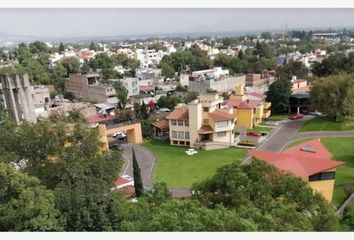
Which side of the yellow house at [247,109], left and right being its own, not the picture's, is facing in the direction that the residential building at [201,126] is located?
right

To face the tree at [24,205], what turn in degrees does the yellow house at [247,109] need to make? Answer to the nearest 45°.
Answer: approximately 45° to its right

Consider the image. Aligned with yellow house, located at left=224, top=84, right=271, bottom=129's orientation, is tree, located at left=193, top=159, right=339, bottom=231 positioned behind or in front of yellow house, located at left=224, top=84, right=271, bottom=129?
in front

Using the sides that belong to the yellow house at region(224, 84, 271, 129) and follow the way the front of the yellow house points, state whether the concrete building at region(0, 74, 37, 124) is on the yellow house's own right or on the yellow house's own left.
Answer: on the yellow house's own right

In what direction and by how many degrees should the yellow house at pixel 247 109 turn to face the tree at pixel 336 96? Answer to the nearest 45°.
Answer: approximately 45° to its left

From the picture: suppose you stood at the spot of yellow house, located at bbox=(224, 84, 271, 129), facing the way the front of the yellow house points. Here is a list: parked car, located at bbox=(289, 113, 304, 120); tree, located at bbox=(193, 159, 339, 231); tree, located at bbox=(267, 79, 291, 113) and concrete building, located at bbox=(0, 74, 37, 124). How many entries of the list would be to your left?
2

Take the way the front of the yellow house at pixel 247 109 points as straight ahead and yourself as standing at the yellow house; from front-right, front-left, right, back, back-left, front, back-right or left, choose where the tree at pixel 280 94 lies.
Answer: left

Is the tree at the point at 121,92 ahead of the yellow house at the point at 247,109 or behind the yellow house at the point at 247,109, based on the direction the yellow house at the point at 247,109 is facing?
behind

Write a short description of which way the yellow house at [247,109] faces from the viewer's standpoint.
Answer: facing the viewer and to the right of the viewer

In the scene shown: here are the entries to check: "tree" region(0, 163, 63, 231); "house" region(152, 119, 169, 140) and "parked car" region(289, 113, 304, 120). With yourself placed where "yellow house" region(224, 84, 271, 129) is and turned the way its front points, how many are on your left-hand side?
1

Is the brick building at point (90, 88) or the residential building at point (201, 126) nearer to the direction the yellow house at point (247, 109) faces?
the residential building
